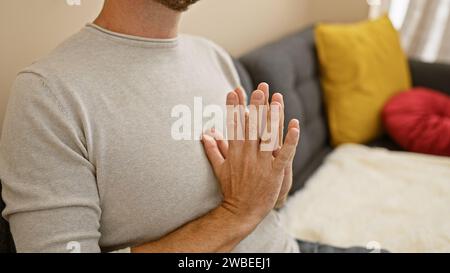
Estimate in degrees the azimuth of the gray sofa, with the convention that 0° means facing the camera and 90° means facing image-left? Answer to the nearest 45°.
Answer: approximately 0°

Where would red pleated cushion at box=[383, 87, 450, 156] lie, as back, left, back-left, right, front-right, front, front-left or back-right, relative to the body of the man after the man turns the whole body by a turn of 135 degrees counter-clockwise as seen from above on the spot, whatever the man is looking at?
front-right

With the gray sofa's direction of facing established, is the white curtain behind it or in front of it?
behind

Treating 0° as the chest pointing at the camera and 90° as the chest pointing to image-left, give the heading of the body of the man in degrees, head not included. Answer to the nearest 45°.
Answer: approximately 315°

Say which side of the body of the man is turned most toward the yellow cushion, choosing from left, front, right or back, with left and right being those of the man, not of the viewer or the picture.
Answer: left
